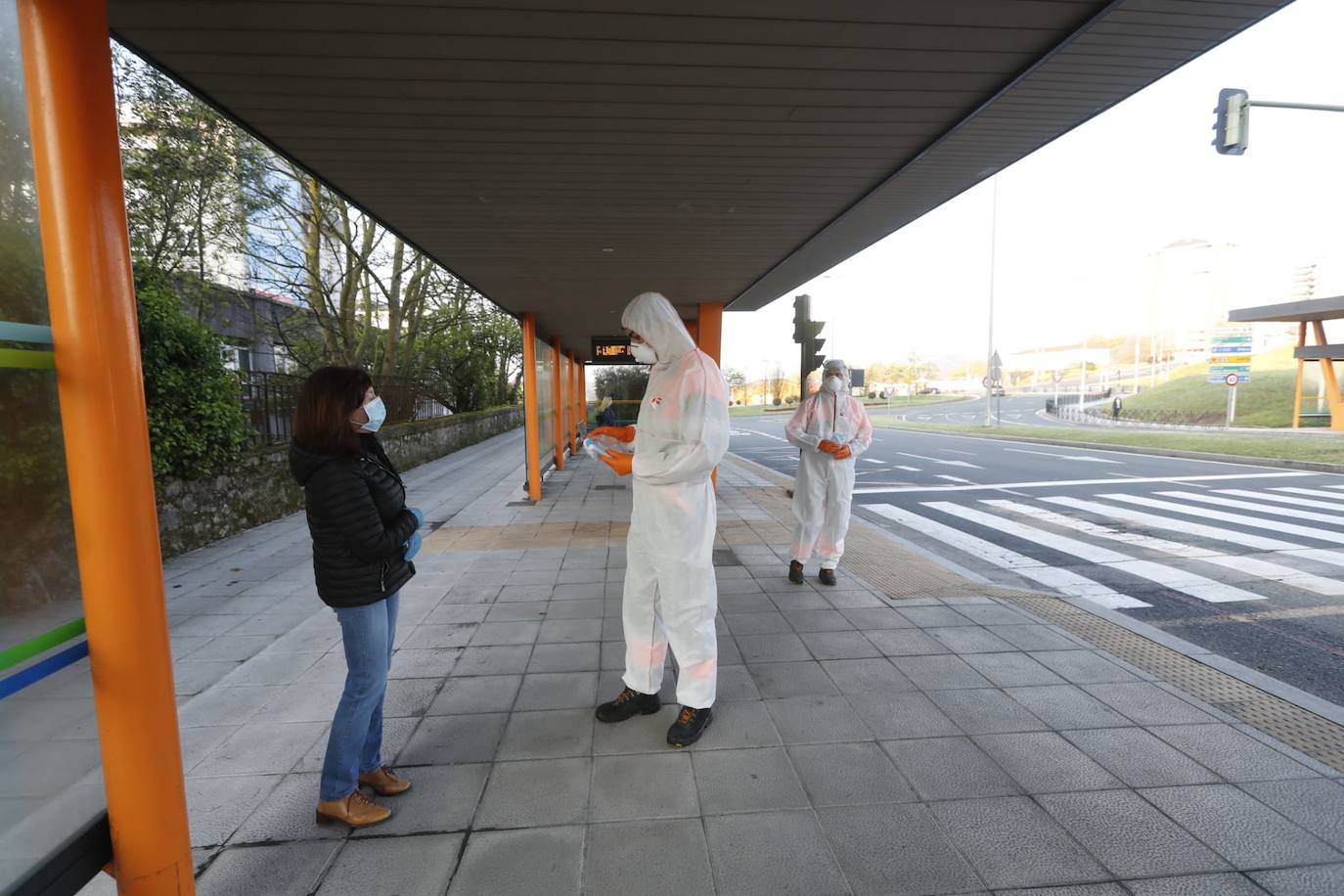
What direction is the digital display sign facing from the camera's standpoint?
toward the camera

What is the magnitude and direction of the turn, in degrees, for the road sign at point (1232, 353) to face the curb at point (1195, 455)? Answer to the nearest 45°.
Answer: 0° — it already faces it

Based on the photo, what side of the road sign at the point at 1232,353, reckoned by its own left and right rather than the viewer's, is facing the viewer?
front

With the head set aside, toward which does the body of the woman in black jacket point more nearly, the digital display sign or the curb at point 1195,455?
the curb

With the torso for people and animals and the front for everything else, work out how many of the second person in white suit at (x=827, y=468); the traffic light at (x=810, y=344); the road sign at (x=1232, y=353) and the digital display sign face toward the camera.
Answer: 3

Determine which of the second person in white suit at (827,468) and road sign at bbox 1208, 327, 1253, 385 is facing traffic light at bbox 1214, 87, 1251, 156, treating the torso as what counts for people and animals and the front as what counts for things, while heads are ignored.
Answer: the road sign

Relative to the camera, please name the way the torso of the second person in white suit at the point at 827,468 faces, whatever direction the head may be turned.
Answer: toward the camera

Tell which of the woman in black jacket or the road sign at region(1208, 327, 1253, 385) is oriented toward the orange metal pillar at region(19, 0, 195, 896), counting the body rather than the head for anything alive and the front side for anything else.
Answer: the road sign

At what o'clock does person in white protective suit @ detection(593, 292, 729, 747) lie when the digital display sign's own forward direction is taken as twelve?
The person in white protective suit is roughly at 12 o'clock from the digital display sign.

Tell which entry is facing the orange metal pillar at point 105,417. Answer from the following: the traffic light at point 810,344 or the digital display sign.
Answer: the digital display sign

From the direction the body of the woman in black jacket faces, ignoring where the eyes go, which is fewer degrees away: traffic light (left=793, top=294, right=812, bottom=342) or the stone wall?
the traffic light

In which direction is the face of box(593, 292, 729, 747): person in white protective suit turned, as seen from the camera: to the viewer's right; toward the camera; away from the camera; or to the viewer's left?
to the viewer's left

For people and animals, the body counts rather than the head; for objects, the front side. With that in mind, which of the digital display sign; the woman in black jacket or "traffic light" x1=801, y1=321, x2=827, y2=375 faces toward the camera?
the digital display sign

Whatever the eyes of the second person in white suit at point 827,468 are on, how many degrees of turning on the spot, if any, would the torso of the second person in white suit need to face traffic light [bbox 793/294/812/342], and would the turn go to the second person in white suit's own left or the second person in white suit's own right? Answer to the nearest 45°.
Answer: approximately 180°

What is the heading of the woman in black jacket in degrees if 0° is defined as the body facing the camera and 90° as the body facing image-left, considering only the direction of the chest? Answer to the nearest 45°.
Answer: approximately 270°
